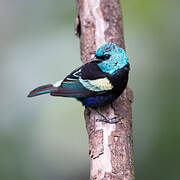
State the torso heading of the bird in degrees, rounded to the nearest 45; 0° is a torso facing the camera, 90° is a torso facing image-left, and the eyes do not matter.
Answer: approximately 270°
